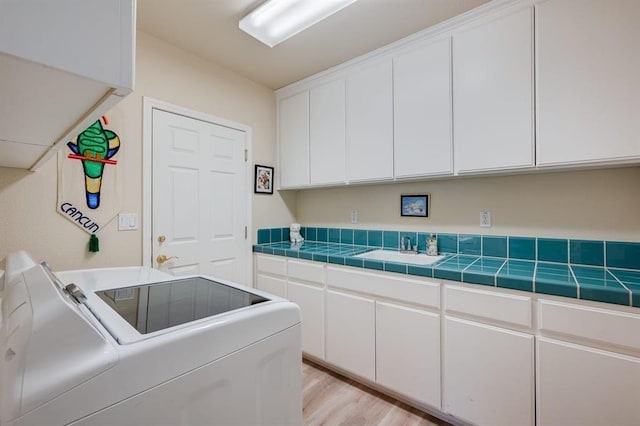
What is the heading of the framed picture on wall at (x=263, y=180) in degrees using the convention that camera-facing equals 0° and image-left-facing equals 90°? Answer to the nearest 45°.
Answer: approximately 315°

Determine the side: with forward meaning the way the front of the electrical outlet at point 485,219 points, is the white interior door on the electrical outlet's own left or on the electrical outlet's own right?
on the electrical outlet's own right

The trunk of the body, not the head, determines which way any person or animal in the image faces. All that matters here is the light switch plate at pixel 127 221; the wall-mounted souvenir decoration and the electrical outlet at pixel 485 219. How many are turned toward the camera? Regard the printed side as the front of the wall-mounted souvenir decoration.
3

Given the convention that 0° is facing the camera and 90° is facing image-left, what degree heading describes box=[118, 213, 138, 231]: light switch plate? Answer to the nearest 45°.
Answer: approximately 0°

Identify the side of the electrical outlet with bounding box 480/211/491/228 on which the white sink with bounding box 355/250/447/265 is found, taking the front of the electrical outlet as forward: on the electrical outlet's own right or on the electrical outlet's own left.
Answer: on the electrical outlet's own right

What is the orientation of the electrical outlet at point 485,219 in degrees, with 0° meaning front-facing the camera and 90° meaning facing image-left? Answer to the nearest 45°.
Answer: approximately 0°

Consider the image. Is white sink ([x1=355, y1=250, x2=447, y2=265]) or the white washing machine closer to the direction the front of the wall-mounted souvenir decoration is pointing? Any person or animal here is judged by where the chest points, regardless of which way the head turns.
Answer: the white washing machine
